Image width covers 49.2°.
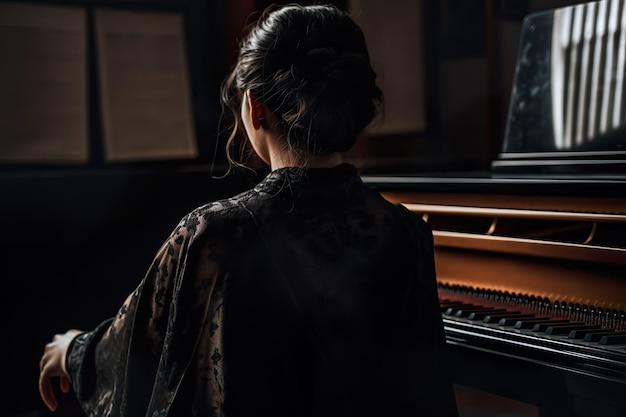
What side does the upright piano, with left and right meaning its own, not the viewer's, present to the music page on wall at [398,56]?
right

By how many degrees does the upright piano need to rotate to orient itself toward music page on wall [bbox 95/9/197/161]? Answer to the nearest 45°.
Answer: approximately 90° to its right

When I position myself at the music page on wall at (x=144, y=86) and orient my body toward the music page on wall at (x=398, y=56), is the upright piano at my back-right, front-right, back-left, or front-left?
front-right

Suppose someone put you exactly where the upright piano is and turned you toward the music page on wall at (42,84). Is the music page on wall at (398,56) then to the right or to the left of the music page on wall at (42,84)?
right

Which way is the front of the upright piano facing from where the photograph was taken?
facing the viewer and to the left of the viewer

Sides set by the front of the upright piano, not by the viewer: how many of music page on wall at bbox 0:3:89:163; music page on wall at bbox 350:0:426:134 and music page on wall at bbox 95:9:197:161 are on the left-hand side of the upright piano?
0

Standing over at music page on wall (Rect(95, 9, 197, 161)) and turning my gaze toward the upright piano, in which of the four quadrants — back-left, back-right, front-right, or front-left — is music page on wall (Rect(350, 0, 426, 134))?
front-left

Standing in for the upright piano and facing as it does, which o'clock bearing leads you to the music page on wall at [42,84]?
The music page on wall is roughly at 2 o'clock from the upright piano.
